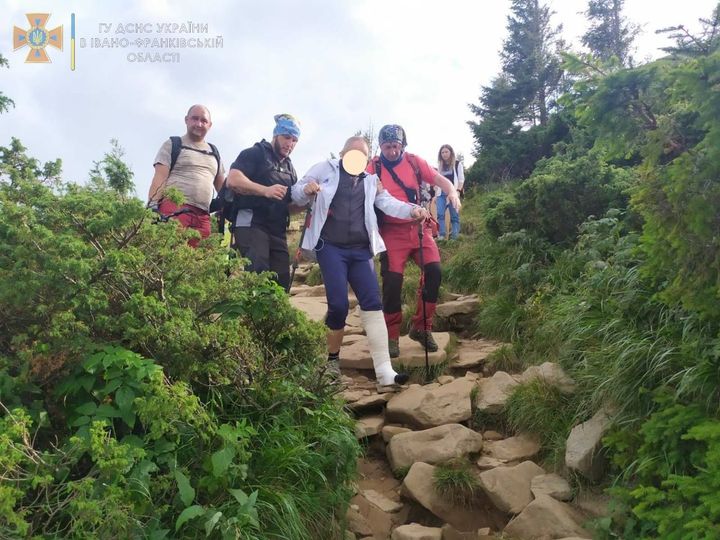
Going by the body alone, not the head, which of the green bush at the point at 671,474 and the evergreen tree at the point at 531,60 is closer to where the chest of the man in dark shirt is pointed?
the green bush

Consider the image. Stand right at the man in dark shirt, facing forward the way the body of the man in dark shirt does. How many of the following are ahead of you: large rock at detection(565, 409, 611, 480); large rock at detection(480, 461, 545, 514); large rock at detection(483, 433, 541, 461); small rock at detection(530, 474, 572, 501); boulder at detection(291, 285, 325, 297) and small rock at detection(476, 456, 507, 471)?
5

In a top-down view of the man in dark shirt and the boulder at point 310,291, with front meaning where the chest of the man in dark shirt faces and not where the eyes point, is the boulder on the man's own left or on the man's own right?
on the man's own left

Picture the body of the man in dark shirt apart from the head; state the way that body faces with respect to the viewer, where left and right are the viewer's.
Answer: facing the viewer and to the right of the viewer

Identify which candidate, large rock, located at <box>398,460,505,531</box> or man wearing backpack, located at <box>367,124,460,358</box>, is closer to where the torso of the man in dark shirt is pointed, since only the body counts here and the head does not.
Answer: the large rock

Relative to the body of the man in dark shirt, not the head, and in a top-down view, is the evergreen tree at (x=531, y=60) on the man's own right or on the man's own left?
on the man's own left

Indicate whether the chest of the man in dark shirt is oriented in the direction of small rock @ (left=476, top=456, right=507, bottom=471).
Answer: yes

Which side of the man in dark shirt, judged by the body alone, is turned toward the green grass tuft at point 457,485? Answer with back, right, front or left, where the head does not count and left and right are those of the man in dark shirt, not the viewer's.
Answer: front

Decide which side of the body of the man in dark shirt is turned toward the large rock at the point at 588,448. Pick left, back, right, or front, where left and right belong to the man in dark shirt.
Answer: front
